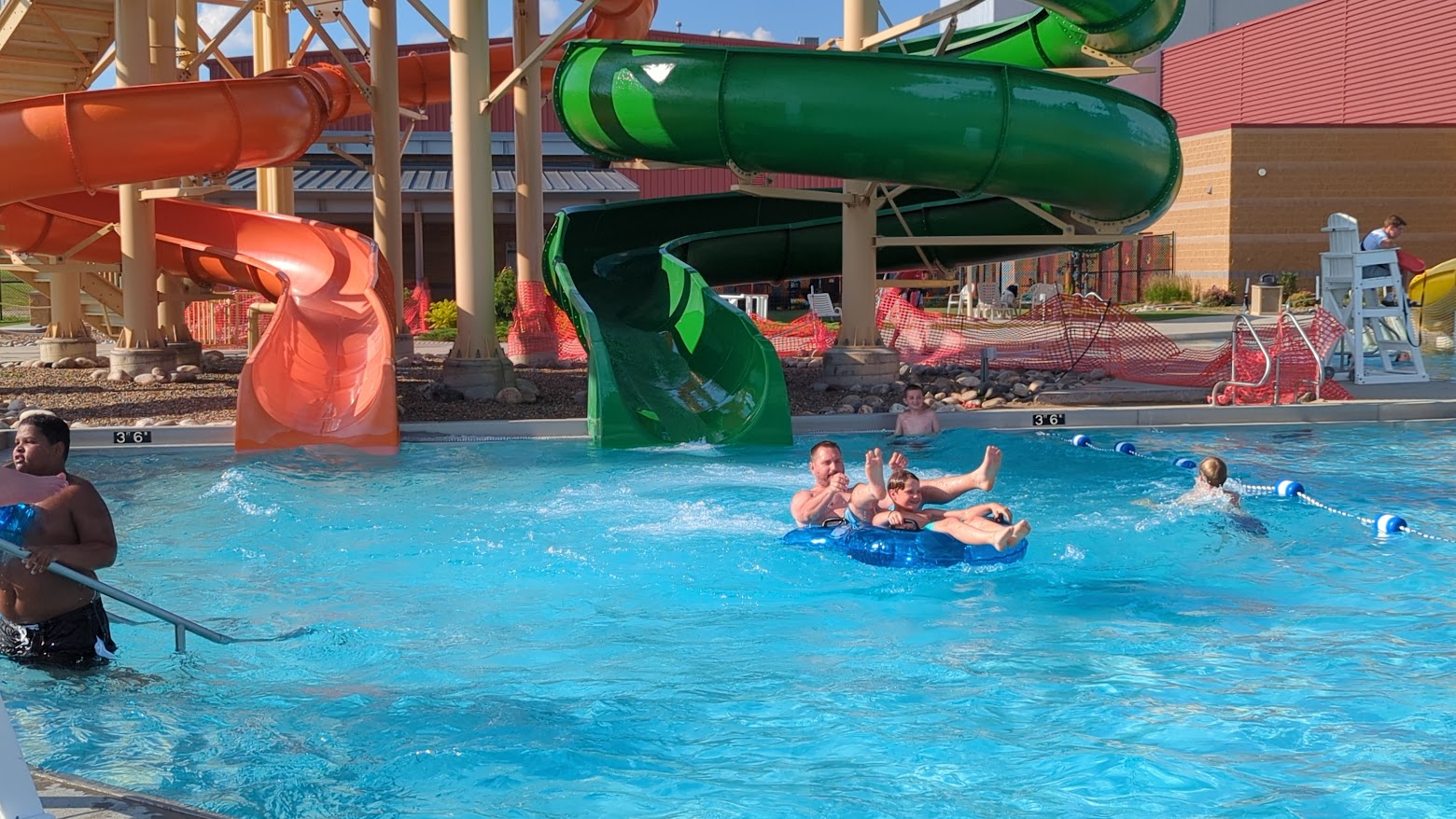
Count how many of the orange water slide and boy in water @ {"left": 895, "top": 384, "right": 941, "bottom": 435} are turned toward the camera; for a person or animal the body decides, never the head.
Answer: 2

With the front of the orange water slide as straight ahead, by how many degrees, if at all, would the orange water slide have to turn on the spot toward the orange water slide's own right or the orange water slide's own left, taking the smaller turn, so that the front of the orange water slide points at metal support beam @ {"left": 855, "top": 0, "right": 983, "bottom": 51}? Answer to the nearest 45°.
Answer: approximately 90° to the orange water slide's own left

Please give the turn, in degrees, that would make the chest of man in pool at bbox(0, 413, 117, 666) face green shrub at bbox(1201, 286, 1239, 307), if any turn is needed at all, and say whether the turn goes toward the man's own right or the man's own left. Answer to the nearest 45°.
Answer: approximately 180°

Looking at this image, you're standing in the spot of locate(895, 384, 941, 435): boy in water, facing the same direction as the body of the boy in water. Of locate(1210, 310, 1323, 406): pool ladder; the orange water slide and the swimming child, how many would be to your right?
1

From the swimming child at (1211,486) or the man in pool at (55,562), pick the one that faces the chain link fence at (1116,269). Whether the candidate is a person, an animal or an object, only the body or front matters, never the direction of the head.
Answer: the swimming child

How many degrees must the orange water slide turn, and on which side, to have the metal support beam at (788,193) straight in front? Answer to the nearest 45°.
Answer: approximately 90° to its left

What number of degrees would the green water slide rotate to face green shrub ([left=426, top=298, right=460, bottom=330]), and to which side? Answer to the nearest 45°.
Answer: approximately 135° to its right

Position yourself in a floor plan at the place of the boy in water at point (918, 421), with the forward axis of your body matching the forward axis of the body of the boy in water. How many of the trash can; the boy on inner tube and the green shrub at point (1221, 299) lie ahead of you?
1

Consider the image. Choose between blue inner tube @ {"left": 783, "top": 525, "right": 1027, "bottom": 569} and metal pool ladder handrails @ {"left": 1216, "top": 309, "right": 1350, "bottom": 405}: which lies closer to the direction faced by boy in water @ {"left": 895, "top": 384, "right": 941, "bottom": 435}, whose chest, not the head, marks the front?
the blue inner tube

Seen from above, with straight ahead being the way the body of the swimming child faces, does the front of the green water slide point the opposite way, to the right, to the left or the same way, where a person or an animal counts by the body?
the opposite way

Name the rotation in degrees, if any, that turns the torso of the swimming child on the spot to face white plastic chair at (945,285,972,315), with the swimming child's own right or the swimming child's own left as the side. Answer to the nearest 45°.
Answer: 0° — they already face it
